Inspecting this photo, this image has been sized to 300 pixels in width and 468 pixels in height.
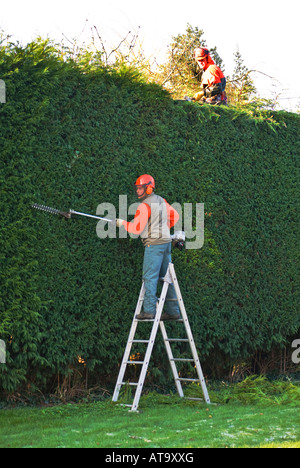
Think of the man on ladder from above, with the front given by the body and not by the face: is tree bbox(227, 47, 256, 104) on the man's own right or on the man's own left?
on the man's own right

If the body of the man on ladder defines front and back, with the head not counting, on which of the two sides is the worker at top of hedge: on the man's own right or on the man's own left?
on the man's own right

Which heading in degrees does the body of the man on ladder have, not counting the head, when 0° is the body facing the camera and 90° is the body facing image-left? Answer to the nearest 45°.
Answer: approximately 135°
